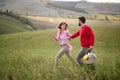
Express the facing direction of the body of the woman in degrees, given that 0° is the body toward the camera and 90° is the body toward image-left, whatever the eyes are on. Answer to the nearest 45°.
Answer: approximately 45°
